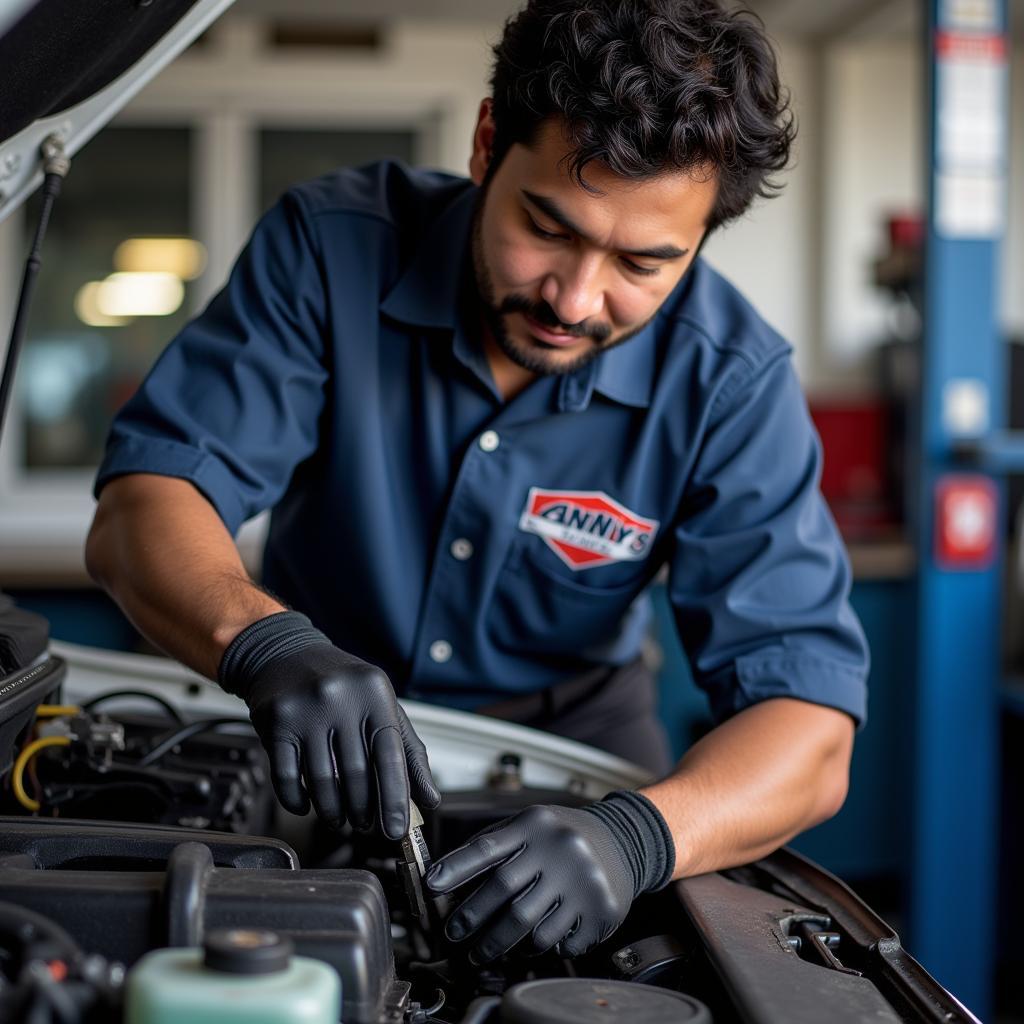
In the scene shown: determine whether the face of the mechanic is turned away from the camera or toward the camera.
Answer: toward the camera

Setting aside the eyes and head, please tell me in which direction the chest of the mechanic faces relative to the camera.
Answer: toward the camera

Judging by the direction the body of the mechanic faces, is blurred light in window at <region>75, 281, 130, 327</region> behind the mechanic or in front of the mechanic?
behind

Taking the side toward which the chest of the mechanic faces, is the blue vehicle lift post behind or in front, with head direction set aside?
behind

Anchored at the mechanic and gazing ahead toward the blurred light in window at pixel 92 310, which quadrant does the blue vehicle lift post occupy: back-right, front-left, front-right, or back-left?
front-right

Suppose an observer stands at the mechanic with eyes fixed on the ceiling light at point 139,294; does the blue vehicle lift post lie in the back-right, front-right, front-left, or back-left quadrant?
front-right

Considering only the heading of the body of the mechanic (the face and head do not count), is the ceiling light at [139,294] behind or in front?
behind

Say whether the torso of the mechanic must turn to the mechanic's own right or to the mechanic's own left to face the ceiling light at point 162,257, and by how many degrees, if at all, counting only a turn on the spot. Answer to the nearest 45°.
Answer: approximately 180°
